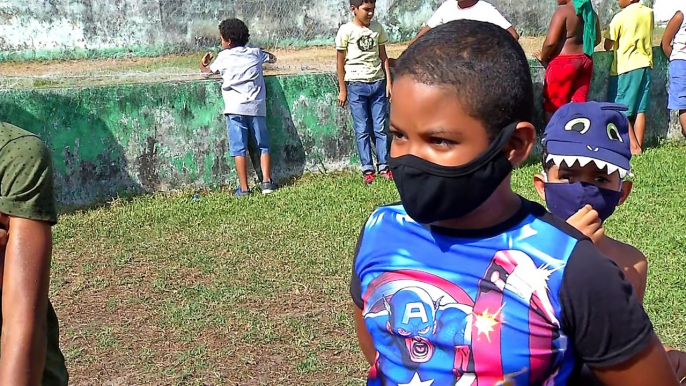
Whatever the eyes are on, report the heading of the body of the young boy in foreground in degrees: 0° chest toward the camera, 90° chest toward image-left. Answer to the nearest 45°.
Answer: approximately 45°

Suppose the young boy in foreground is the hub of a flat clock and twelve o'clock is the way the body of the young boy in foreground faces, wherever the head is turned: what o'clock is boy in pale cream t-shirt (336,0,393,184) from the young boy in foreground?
The boy in pale cream t-shirt is roughly at 4 o'clock from the young boy in foreground.

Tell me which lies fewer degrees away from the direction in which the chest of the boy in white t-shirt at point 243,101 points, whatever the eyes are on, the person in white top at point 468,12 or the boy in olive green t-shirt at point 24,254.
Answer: the person in white top

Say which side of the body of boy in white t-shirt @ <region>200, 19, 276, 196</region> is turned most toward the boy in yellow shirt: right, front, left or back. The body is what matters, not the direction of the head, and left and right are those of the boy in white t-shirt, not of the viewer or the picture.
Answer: right

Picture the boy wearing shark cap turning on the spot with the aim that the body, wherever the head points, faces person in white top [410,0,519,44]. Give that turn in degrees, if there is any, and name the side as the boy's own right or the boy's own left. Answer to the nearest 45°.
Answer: approximately 180°

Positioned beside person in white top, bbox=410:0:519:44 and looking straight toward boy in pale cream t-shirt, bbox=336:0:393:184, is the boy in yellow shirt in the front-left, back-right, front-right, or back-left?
back-right

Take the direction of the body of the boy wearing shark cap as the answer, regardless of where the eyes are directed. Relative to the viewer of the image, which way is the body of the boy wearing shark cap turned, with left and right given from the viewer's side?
facing the viewer

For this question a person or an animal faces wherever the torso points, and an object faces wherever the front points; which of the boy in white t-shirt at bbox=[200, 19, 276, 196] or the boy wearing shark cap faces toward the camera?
the boy wearing shark cap

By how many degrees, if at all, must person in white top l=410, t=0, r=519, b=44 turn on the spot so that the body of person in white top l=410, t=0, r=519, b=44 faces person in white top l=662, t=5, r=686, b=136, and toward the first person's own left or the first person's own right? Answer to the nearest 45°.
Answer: approximately 135° to the first person's own left

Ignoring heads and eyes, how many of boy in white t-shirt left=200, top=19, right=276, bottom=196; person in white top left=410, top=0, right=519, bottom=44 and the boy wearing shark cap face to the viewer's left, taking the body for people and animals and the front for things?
0

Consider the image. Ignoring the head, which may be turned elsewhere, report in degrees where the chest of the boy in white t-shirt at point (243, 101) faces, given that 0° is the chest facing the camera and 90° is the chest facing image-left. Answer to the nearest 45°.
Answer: approximately 180°
